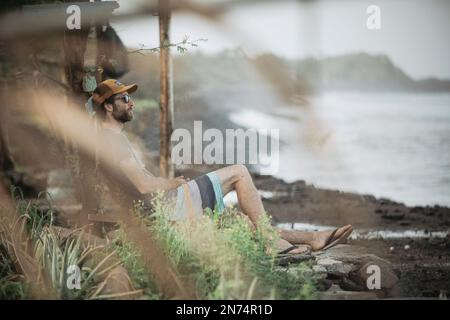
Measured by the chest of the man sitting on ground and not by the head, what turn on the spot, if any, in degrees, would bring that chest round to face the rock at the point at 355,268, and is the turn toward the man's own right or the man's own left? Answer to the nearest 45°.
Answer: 0° — they already face it

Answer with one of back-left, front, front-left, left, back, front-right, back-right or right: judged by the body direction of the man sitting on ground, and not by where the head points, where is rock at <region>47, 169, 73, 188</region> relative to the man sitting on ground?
back-left

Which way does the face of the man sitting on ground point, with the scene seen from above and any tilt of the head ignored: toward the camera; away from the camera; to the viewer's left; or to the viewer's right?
to the viewer's right

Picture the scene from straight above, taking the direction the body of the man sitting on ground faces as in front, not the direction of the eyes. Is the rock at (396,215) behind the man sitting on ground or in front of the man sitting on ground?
in front

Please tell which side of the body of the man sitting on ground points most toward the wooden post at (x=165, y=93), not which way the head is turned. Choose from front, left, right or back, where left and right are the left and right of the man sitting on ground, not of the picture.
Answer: left

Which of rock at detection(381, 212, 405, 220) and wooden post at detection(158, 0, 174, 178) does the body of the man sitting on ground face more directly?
the rock

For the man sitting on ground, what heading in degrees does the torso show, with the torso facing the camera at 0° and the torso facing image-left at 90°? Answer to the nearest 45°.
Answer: approximately 270°

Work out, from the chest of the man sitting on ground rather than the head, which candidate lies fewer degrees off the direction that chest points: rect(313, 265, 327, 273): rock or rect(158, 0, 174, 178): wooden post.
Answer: the rock
